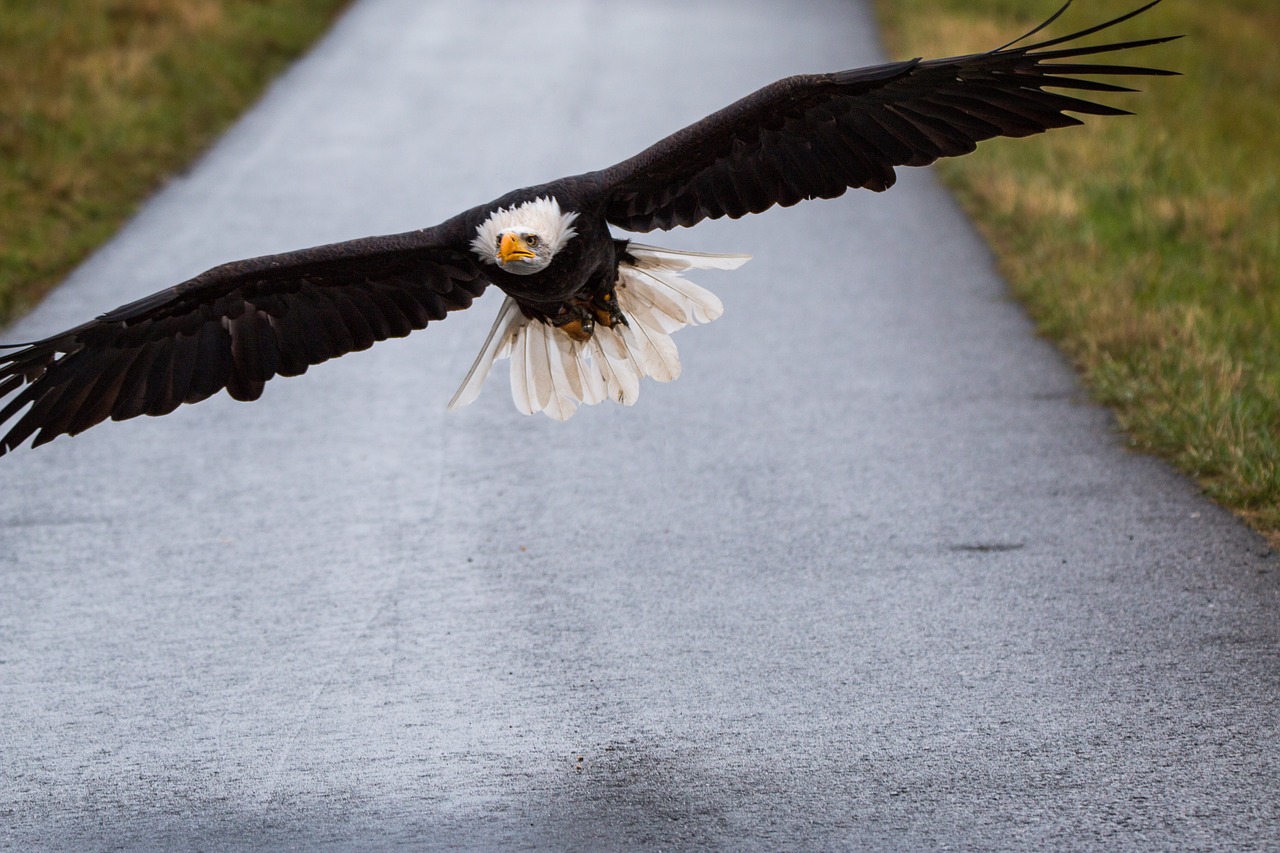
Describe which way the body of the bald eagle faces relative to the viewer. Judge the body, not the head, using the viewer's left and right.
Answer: facing the viewer
